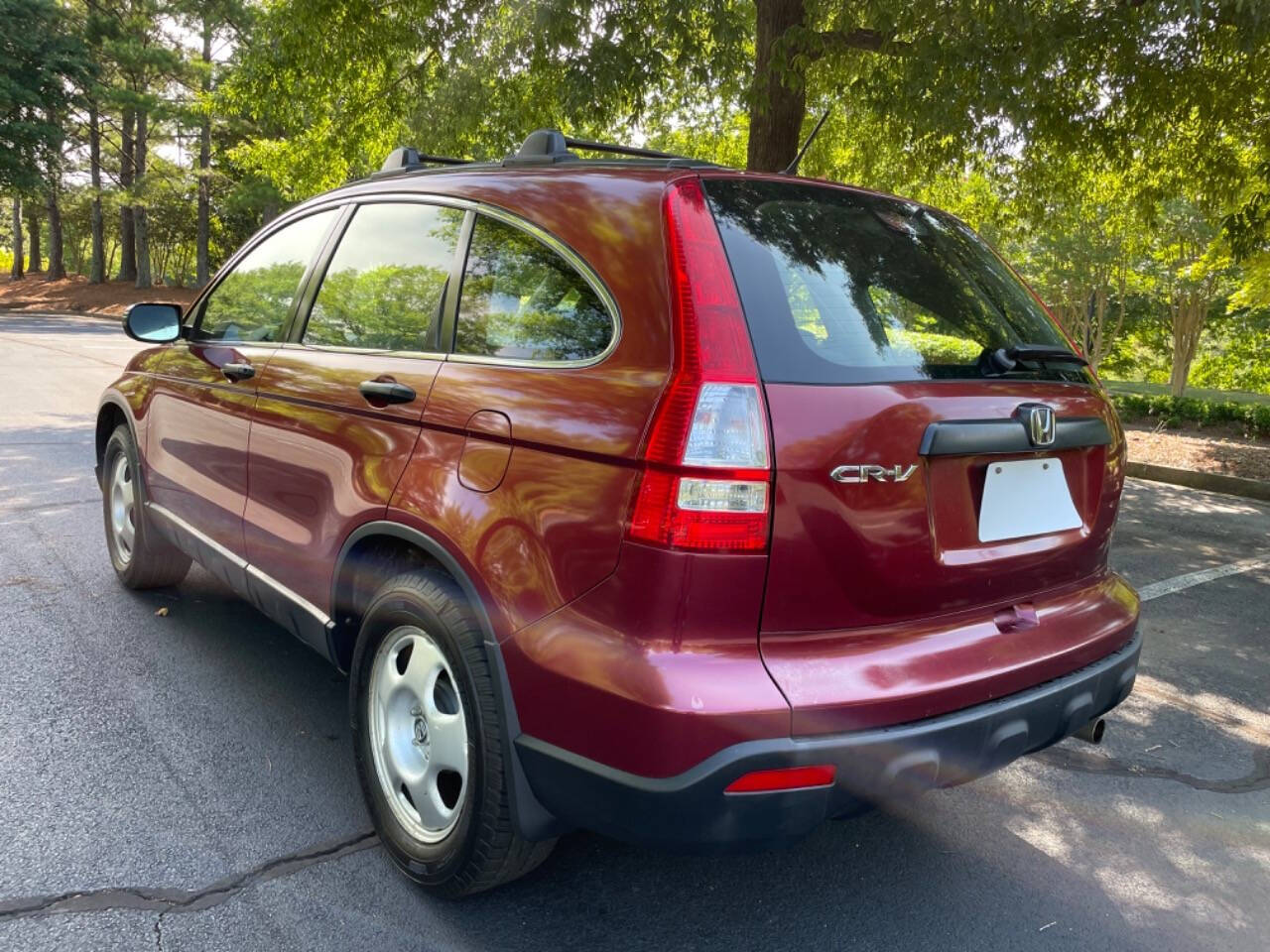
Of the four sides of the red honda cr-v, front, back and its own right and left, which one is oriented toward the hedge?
right

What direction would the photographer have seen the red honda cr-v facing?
facing away from the viewer and to the left of the viewer

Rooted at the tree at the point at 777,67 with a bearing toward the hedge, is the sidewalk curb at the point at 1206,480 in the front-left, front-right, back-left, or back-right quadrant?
front-right

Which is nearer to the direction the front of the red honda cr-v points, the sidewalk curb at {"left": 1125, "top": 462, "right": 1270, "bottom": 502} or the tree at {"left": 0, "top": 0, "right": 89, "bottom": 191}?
the tree

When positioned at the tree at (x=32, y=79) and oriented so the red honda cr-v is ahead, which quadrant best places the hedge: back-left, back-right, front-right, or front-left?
front-left

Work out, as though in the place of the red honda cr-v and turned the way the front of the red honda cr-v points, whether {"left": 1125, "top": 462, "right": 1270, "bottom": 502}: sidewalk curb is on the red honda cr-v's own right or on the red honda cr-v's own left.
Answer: on the red honda cr-v's own right

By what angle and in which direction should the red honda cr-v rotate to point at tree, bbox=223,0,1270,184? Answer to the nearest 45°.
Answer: approximately 45° to its right

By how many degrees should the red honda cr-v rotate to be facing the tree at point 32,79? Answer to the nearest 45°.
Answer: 0° — it already faces it
